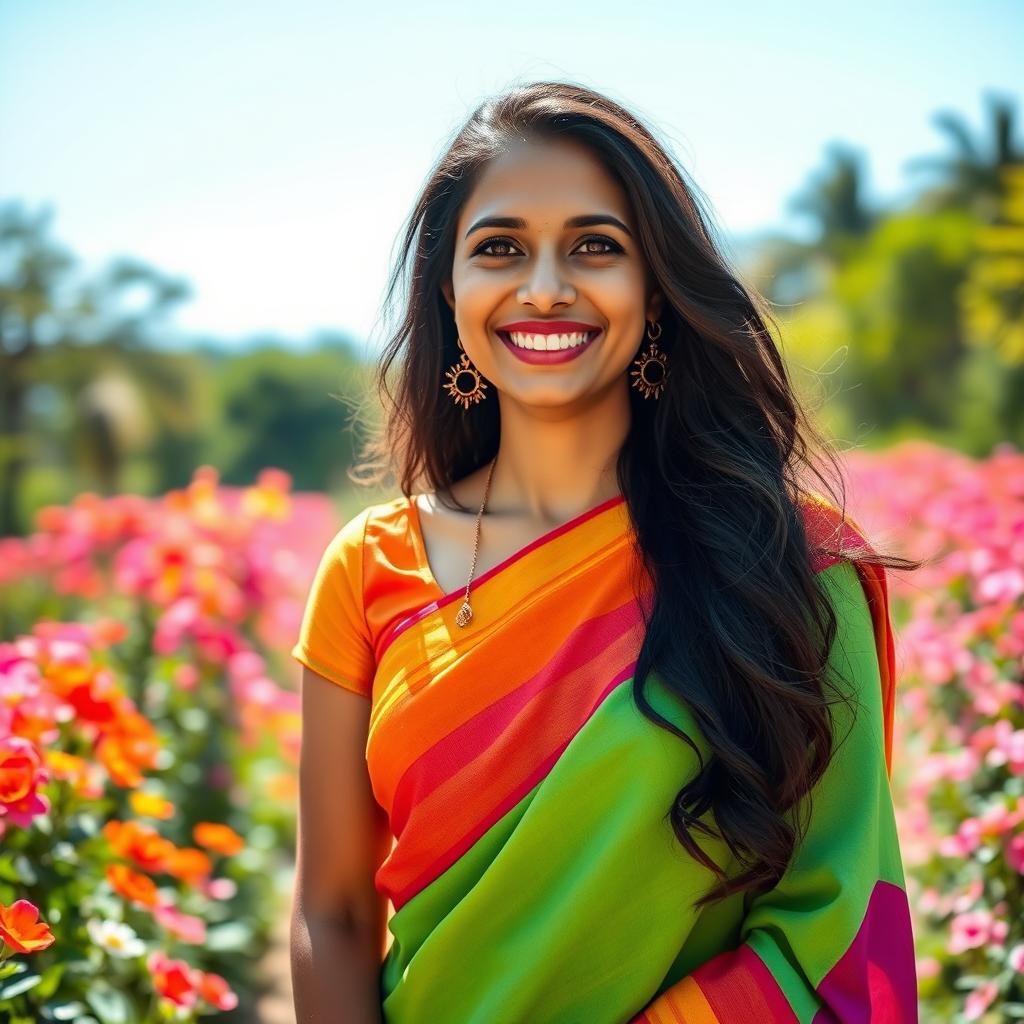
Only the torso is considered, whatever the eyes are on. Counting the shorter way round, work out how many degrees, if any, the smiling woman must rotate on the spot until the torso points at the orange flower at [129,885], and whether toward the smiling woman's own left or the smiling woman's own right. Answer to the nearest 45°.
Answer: approximately 90° to the smiling woman's own right

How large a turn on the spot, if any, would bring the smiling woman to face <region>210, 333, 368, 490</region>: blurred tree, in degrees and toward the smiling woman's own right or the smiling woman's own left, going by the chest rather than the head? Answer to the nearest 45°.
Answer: approximately 180°

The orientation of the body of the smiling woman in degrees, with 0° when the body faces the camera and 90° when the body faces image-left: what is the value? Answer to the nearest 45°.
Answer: approximately 0°

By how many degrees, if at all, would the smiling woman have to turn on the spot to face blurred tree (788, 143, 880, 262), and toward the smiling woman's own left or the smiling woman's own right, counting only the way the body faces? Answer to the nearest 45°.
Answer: approximately 180°
